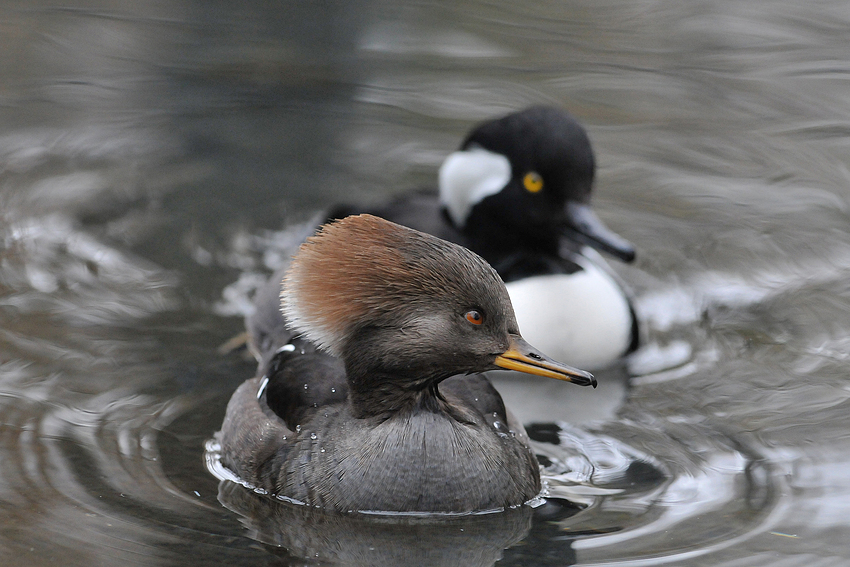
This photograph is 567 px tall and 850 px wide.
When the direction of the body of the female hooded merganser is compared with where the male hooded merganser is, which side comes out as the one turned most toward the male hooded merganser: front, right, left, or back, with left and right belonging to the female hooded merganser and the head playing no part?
left

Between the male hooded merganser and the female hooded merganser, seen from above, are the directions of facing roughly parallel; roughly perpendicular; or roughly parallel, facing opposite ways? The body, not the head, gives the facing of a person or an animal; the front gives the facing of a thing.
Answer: roughly parallel

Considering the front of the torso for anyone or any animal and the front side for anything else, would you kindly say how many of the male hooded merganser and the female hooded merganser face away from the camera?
0

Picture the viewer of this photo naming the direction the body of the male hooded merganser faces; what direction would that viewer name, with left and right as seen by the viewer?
facing the viewer and to the right of the viewer

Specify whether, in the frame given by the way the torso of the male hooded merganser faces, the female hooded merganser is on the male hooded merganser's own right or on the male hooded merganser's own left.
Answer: on the male hooded merganser's own right
